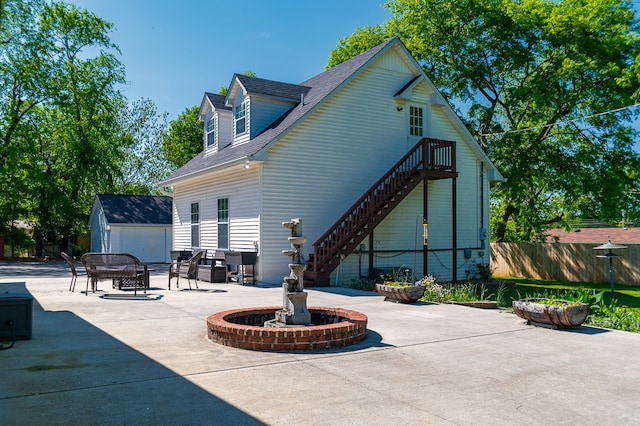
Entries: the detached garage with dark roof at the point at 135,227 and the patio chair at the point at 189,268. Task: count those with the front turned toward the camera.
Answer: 1

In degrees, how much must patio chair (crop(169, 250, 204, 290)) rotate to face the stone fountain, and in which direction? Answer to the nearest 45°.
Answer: approximately 90° to its left

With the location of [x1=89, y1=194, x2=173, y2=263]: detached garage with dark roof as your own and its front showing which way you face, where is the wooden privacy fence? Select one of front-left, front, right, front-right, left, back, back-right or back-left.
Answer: front-left

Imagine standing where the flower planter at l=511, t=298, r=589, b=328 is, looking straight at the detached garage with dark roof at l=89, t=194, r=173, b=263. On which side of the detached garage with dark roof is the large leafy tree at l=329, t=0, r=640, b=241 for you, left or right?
right
